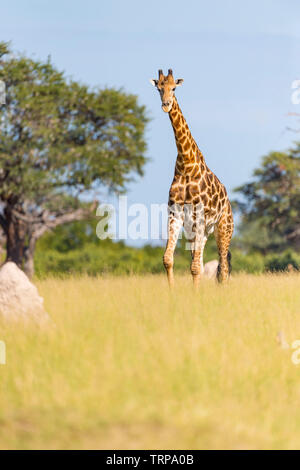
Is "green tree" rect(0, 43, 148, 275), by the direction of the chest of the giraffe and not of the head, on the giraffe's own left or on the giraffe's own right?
on the giraffe's own right

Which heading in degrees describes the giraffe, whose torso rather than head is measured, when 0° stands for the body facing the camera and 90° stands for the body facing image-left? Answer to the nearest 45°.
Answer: approximately 45°

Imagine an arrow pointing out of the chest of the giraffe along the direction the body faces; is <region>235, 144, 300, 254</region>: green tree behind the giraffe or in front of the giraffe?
behind
